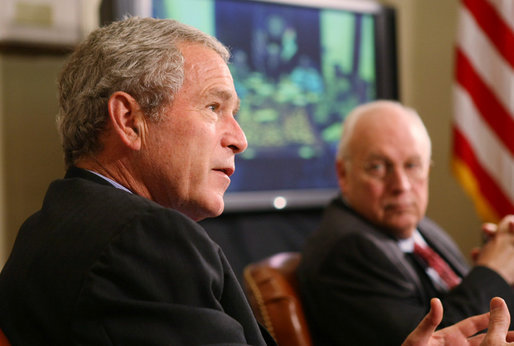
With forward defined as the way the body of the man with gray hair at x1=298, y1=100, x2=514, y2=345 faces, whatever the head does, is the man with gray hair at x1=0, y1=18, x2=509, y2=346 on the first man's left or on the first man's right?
on the first man's right

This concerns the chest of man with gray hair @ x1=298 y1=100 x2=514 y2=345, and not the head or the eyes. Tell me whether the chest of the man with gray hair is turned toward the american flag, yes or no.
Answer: no

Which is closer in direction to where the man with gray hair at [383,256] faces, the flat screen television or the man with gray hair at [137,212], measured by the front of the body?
the man with gray hair

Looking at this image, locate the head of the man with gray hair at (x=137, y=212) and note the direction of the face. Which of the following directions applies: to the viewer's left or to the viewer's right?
to the viewer's right

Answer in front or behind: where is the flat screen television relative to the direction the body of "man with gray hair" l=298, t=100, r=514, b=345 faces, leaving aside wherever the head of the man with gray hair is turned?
behind
